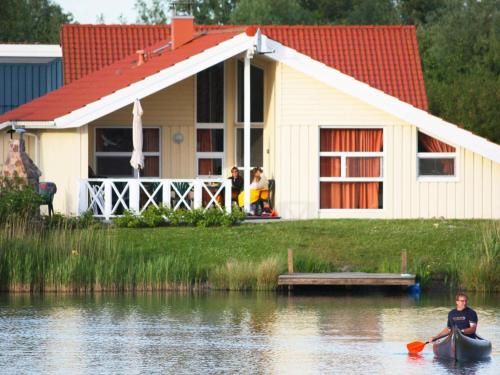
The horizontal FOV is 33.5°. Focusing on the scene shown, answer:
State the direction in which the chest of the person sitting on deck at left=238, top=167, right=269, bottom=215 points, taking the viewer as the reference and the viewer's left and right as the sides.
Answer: facing the viewer and to the left of the viewer

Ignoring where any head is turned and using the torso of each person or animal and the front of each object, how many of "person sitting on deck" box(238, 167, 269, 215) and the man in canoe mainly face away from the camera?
0

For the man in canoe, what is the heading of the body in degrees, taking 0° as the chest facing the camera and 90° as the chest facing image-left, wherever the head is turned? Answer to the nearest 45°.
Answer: approximately 0°

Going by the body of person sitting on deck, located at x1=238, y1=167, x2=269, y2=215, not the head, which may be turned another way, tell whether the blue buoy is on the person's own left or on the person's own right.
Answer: on the person's own left

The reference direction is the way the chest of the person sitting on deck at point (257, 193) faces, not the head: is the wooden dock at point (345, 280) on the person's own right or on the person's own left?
on the person's own left

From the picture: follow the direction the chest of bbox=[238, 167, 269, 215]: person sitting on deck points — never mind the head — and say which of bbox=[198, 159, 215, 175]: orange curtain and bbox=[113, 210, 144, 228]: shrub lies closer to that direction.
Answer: the shrub
